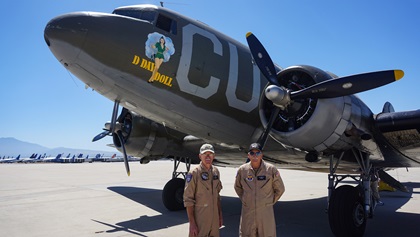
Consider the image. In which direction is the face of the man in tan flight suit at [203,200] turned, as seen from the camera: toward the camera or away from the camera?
toward the camera

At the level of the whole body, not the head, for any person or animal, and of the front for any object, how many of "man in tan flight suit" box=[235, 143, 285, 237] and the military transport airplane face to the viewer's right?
0

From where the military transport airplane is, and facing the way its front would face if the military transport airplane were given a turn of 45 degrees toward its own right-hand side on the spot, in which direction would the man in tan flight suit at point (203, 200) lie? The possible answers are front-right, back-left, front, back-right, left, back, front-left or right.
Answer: left

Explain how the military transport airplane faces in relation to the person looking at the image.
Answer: facing the viewer and to the left of the viewer

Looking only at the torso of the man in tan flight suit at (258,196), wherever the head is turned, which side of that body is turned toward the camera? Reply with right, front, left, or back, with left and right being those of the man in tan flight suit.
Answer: front
